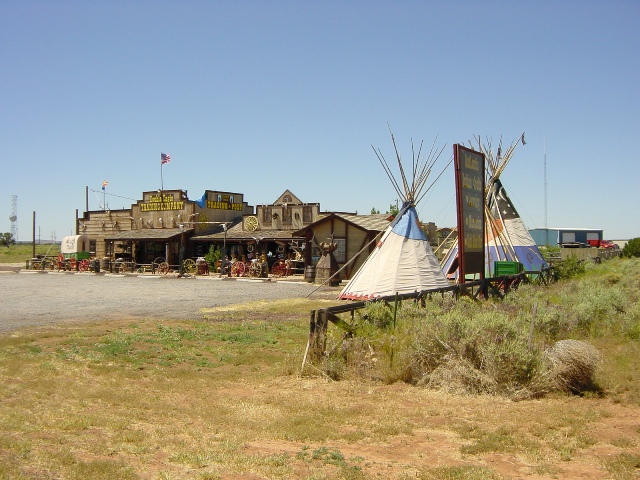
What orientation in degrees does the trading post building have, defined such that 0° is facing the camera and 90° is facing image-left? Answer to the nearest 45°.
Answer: approximately 0°

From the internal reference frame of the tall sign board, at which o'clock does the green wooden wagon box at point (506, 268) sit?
The green wooden wagon box is roughly at 8 o'clock from the tall sign board.

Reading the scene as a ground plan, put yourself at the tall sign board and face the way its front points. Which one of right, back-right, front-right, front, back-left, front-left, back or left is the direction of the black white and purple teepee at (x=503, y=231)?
back-left

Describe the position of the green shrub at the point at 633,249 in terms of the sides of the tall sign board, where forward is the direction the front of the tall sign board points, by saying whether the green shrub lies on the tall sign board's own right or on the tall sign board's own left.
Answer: on the tall sign board's own left
